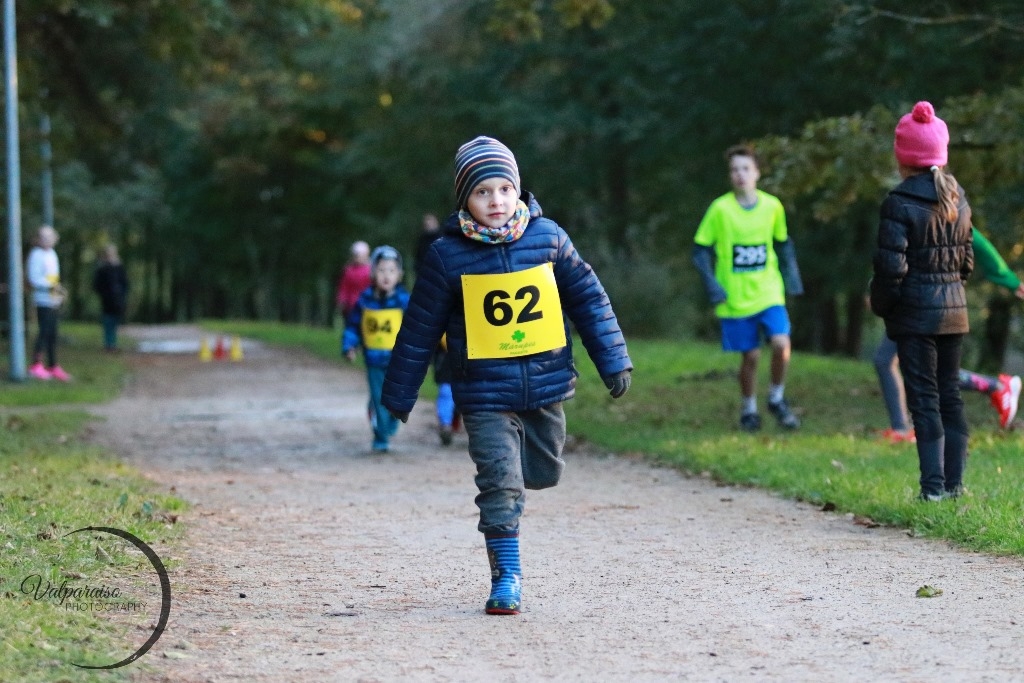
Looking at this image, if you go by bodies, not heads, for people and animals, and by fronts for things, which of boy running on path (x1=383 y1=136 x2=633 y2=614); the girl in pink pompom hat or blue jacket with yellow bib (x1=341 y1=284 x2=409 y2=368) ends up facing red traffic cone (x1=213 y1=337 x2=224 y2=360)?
the girl in pink pompom hat

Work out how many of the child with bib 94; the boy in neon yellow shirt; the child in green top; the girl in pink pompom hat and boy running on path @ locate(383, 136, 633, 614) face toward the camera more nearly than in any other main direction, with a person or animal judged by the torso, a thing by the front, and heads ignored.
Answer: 3

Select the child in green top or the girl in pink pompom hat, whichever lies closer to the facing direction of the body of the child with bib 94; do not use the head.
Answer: the girl in pink pompom hat

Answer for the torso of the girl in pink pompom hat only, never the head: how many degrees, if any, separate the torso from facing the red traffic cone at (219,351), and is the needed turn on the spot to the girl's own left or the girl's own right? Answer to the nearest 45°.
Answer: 0° — they already face it

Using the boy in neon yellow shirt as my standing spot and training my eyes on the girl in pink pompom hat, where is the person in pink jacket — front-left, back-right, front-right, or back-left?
back-right

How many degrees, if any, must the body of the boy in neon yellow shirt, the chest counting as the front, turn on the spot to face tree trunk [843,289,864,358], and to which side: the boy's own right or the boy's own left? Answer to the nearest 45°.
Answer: approximately 180°
